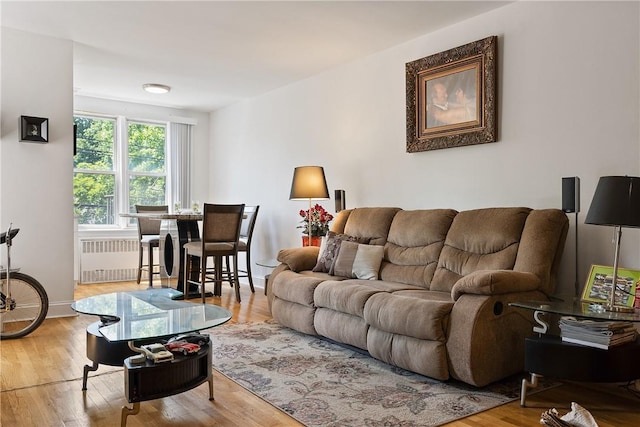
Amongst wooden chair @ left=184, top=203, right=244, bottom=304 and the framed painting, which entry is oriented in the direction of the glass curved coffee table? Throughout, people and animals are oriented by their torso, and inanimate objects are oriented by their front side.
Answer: the framed painting

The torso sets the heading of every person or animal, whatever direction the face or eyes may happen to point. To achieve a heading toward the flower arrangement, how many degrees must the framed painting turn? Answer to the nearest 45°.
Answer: approximately 90° to its right

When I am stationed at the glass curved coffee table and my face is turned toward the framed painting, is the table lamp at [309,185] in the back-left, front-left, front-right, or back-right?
front-left

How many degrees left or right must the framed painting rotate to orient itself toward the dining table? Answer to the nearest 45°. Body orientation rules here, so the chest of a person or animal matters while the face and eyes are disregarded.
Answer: approximately 45° to its right

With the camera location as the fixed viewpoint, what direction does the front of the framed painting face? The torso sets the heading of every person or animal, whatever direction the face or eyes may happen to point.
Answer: facing the viewer and to the left of the viewer

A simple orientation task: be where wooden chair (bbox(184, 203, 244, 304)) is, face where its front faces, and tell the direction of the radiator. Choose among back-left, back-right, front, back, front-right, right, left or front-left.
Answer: front

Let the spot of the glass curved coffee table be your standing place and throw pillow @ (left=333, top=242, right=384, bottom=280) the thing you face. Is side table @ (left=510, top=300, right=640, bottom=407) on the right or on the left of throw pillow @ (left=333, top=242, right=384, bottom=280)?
right

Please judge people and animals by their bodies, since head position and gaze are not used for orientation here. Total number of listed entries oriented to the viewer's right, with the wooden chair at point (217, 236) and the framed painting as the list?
0

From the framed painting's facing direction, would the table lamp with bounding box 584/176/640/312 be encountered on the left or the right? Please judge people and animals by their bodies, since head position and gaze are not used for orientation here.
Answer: on its left

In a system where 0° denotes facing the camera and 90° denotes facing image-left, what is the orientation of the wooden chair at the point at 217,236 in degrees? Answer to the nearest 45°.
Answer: approximately 135°
